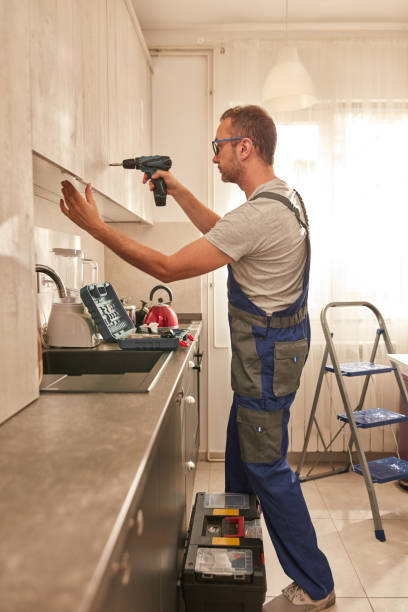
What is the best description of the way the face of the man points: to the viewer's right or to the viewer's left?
to the viewer's left

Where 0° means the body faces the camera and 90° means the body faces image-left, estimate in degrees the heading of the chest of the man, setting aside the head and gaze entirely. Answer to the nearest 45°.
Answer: approximately 90°

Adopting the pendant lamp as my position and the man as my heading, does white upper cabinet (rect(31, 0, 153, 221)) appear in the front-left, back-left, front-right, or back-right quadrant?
front-right

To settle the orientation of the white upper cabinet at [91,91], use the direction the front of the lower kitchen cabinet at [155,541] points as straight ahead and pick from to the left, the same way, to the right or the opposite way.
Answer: the same way

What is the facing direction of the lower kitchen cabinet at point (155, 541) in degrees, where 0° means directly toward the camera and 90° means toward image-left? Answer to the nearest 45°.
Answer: approximately 270°

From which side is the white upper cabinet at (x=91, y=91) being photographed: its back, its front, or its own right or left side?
right

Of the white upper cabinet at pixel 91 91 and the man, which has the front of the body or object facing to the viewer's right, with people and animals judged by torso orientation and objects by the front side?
the white upper cabinet

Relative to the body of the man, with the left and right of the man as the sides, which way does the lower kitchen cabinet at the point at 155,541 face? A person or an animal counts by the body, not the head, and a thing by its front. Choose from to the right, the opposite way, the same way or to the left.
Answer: the opposite way

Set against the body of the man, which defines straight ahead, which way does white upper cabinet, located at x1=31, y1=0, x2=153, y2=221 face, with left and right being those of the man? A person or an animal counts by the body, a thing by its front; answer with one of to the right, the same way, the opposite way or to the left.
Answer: the opposite way

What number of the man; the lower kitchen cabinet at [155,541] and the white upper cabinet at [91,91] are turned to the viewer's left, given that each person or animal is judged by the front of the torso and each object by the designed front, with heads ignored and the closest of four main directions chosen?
1
